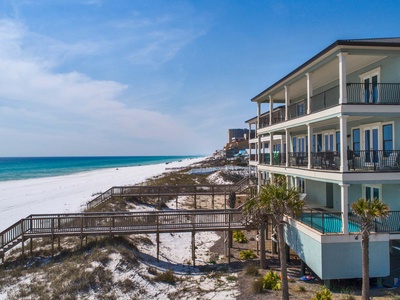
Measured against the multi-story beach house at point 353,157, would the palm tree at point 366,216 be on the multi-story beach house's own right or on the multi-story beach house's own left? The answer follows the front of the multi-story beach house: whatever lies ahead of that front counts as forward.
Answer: on the multi-story beach house's own left

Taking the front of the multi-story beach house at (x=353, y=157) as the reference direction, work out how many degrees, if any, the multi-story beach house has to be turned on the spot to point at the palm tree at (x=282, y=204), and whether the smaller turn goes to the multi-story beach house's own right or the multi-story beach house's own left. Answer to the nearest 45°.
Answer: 0° — it already faces it

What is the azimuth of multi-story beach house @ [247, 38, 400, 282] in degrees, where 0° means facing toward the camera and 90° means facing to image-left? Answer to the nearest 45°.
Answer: approximately 45°

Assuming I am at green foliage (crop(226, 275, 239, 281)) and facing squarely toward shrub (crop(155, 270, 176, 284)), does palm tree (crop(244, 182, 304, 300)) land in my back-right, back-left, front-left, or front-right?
back-left
